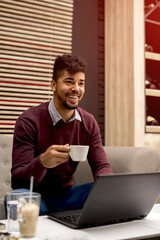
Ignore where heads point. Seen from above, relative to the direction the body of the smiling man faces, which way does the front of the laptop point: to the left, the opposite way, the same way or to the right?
the opposite way

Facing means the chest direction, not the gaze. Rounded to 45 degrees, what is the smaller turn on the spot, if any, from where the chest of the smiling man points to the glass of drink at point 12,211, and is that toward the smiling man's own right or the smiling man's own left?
approximately 45° to the smiling man's own right

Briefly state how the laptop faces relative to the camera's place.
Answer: facing away from the viewer and to the left of the viewer

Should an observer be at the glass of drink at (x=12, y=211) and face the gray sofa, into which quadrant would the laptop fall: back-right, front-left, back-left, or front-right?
front-right

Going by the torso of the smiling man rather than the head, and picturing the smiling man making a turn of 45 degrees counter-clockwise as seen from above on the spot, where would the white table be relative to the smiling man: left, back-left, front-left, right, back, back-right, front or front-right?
right

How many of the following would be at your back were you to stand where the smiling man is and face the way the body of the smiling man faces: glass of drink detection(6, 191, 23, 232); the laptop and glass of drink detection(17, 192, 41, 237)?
0

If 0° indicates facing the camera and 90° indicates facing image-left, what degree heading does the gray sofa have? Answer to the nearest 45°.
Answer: approximately 315°

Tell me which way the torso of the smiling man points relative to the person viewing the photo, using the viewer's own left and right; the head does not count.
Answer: facing the viewer and to the right of the viewer

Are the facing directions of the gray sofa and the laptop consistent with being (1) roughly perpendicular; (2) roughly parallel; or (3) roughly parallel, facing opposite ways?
roughly parallel, facing opposite ways

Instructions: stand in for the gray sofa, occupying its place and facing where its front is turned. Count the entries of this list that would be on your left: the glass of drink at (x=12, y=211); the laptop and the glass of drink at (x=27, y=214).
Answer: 0

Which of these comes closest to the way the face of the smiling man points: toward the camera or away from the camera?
toward the camera
